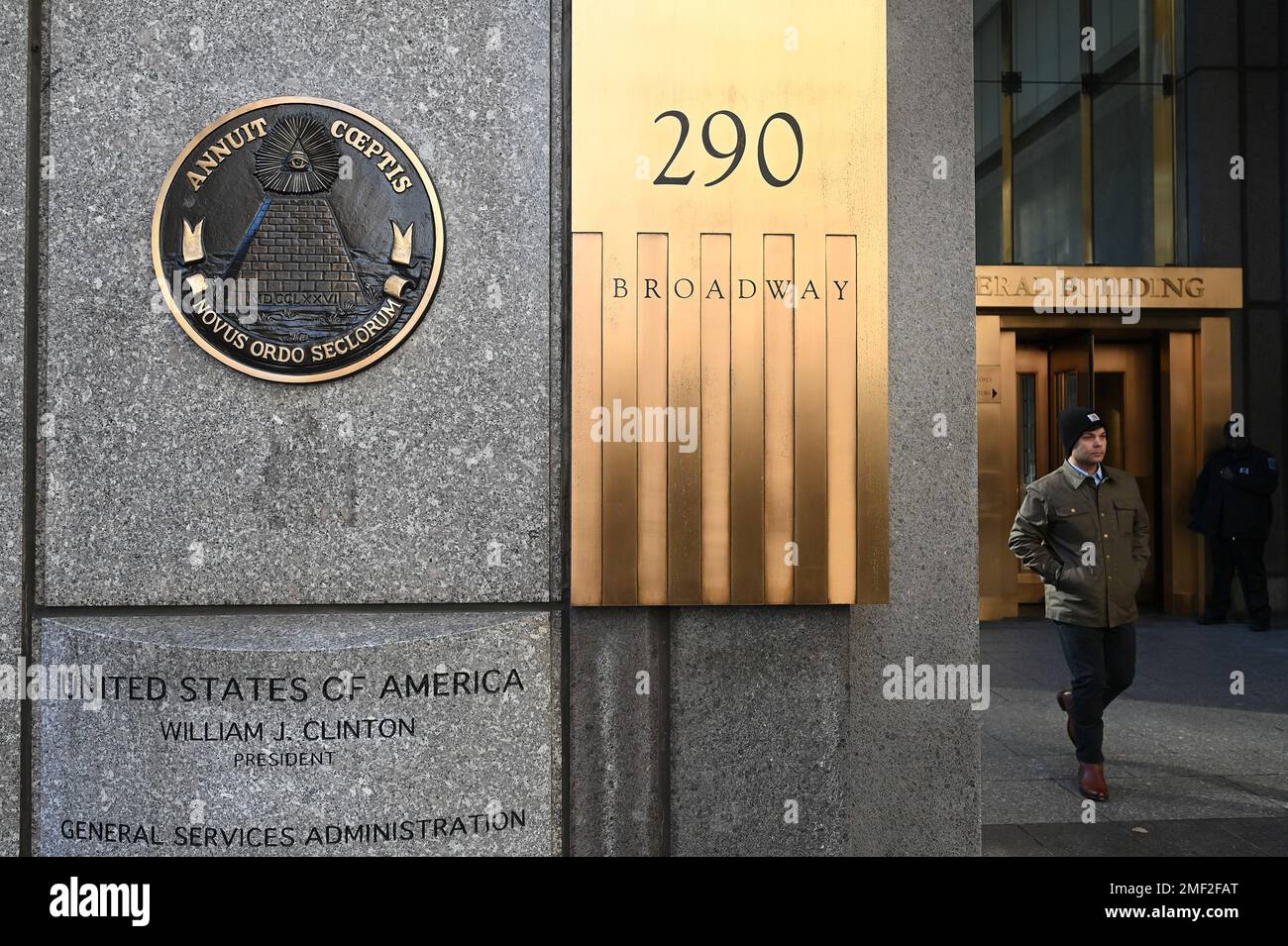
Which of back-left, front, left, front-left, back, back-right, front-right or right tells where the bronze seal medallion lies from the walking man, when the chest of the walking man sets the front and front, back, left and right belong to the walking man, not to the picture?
right

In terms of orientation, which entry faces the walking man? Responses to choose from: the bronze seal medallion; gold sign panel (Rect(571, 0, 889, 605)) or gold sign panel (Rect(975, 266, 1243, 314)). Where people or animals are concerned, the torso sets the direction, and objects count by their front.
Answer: gold sign panel (Rect(975, 266, 1243, 314))

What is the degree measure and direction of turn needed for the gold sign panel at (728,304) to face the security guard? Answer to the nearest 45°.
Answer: approximately 135° to its left

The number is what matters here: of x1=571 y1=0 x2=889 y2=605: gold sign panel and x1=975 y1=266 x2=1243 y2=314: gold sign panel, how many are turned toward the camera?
2

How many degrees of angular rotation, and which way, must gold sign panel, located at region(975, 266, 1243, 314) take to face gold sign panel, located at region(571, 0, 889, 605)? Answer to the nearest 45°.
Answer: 0° — it already faces it

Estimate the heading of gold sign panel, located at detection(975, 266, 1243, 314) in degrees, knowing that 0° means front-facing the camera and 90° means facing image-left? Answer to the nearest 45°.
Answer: approximately 0°

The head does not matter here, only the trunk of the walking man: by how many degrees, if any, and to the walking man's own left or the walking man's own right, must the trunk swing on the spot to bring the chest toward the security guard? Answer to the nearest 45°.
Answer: approximately 135° to the walking man's own left
